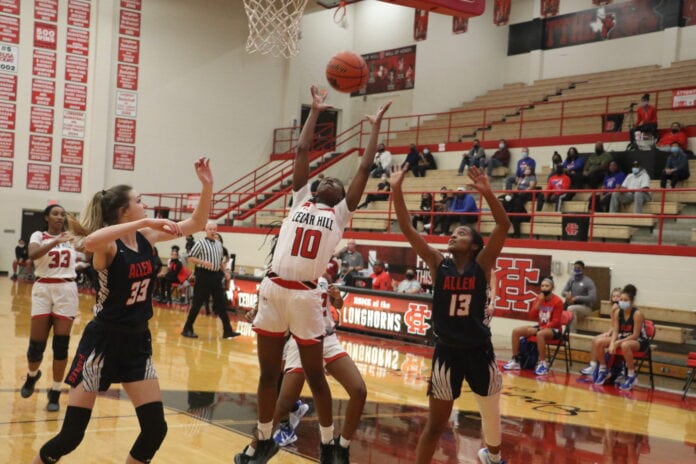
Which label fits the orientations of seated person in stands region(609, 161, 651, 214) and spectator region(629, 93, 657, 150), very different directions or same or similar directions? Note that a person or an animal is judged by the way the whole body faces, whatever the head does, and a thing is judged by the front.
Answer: same or similar directions

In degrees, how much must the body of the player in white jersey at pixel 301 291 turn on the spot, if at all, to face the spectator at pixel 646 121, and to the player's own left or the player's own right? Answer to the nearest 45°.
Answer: approximately 135° to the player's own left

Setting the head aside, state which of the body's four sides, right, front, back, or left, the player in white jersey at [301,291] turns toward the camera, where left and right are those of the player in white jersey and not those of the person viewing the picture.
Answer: front

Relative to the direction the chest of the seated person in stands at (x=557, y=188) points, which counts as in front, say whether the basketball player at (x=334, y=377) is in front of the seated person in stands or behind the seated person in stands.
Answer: in front

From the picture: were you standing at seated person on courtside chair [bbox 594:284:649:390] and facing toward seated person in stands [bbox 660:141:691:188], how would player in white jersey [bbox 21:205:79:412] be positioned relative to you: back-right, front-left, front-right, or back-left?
back-left

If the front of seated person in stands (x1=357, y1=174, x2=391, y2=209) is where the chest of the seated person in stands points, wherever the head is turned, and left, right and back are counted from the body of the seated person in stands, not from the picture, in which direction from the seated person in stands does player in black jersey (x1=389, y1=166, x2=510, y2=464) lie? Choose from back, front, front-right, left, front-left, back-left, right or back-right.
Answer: left

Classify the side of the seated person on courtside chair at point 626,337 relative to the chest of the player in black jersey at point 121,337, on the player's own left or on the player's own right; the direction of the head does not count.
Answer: on the player's own left

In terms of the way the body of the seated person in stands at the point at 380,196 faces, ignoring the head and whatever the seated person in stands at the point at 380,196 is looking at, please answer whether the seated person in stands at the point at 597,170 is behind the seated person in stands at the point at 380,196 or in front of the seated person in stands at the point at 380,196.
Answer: behind

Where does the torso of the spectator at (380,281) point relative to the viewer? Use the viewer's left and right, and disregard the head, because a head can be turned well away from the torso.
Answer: facing the viewer and to the left of the viewer
